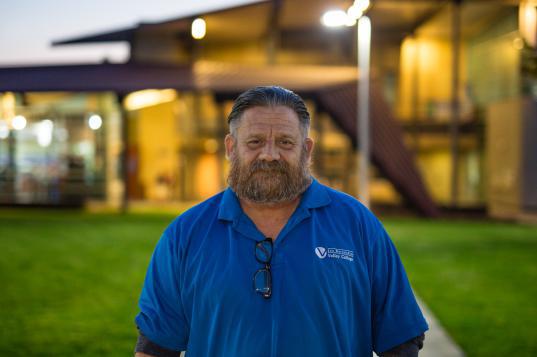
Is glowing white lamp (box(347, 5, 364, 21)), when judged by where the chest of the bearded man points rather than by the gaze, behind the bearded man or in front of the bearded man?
behind

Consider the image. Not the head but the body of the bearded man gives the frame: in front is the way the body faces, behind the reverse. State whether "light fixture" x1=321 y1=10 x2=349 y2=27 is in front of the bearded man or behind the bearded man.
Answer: behind

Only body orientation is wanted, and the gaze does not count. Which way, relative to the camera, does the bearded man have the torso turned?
toward the camera

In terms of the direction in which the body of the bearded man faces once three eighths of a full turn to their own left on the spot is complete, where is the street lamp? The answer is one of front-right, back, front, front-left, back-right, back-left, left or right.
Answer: front-left

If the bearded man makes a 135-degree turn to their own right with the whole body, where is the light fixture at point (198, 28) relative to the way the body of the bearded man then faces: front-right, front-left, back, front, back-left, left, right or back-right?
front-right

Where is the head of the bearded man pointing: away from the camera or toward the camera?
toward the camera
